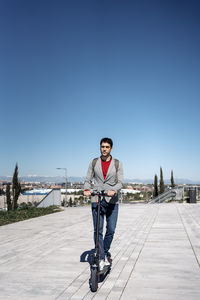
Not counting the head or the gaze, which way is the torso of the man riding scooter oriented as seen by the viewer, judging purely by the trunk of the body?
toward the camera
